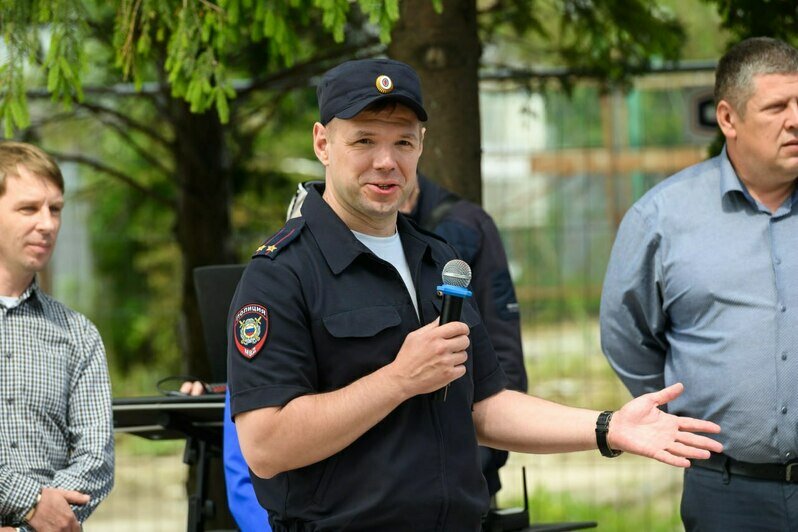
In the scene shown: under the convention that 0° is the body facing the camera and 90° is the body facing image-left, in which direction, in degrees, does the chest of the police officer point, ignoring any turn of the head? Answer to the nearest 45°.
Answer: approximately 315°

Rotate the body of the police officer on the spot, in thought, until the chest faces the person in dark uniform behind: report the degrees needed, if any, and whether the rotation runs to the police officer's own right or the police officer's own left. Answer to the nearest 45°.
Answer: approximately 135° to the police officer's own left

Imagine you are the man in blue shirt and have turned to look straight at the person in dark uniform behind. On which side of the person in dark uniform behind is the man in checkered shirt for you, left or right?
left

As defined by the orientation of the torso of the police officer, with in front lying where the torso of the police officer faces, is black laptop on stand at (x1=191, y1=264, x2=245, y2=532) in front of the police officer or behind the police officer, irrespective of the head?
behind

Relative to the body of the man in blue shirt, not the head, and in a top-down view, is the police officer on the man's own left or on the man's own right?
on the man's own right
